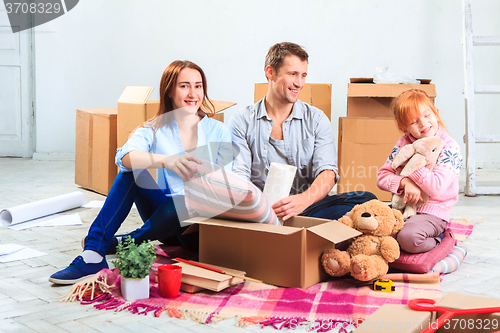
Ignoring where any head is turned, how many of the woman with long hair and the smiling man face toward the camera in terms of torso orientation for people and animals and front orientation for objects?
2

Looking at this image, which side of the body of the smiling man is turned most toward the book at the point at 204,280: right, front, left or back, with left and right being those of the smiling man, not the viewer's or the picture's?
front

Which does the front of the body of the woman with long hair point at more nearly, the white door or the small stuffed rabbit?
the small stuffed rabbit

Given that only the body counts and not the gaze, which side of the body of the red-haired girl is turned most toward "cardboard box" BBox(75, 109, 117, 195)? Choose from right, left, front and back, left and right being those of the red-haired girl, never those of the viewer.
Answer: right

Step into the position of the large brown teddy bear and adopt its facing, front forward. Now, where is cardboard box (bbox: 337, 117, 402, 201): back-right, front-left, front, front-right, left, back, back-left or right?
back-right

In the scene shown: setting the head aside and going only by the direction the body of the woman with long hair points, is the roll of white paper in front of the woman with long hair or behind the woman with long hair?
behind

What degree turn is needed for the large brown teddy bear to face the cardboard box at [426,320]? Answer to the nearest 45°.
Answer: approximately 45° to its left

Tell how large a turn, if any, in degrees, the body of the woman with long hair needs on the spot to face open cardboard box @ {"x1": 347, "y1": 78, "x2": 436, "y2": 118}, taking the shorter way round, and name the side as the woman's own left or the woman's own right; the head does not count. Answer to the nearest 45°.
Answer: approximately 135° to the woman's own left

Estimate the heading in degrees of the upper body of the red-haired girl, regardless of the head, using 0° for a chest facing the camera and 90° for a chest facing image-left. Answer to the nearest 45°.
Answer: approximately 45°

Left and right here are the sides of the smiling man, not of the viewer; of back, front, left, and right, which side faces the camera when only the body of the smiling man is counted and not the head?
front

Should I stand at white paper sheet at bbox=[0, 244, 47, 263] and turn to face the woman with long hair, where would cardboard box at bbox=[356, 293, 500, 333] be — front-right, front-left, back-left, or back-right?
front-right
